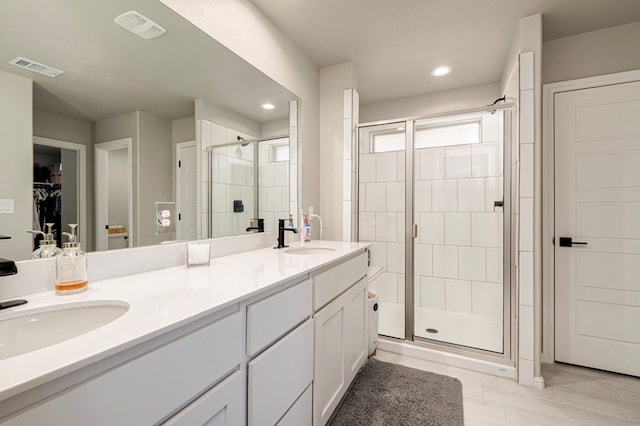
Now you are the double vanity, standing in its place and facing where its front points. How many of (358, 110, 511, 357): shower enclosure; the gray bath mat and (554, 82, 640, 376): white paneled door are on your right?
0

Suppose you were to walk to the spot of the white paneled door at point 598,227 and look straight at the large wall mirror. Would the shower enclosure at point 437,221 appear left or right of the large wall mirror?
right

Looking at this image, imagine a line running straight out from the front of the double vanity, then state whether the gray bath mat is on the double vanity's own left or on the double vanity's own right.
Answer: on the double vanity's own left

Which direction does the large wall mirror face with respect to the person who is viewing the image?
facing the viewer and to the right of the viewer

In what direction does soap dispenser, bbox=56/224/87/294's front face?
to the viewer's left

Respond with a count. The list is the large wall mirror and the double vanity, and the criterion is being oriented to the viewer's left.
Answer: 0

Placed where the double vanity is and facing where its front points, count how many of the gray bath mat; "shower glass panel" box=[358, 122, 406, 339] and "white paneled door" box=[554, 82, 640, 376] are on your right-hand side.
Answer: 0

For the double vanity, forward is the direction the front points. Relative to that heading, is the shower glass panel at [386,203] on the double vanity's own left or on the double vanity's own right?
on the double vanity's own left

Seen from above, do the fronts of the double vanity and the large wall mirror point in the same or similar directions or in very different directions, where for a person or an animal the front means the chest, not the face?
same or similar directions
